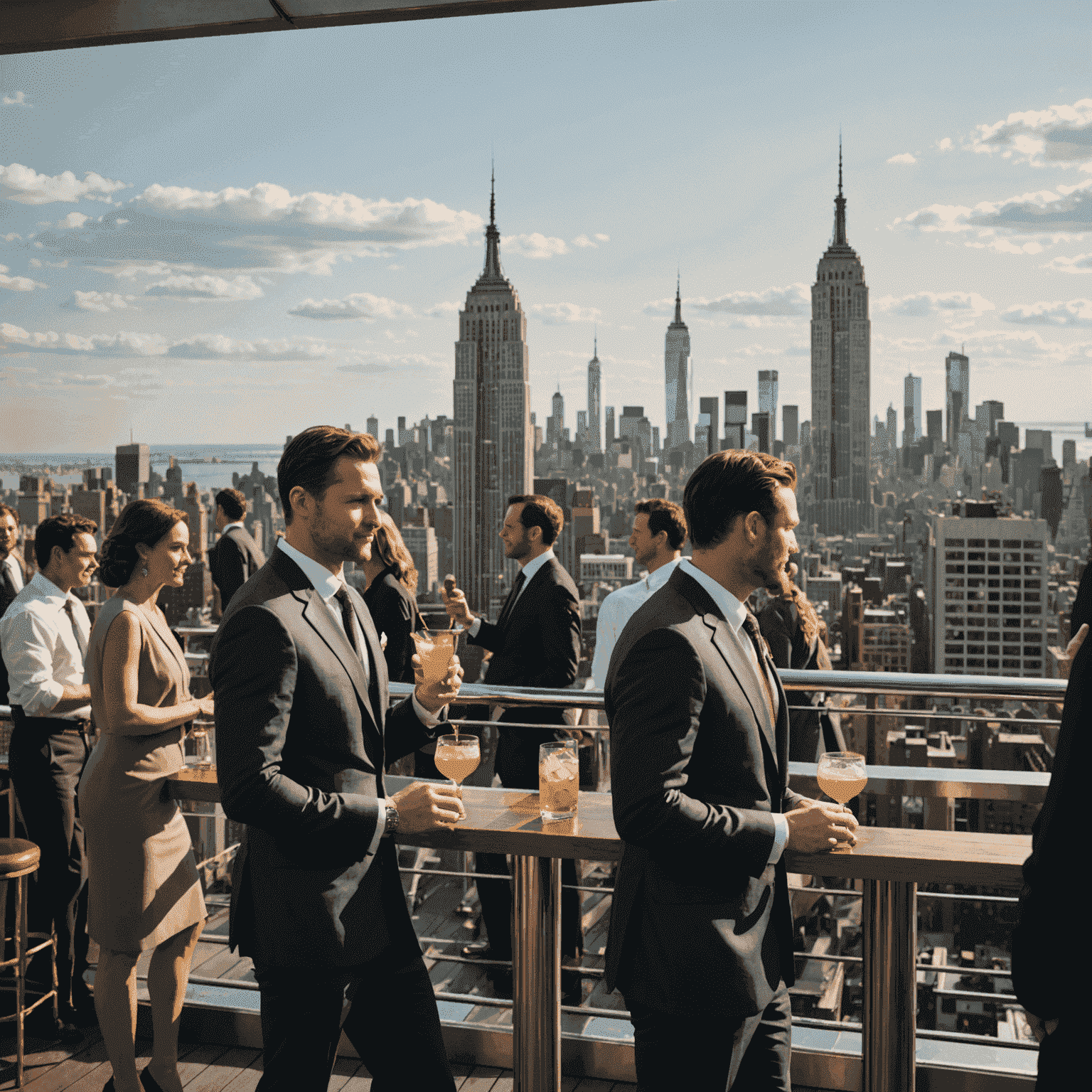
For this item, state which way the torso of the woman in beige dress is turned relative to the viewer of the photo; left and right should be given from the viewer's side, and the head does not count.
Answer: facing to the right of the viewer

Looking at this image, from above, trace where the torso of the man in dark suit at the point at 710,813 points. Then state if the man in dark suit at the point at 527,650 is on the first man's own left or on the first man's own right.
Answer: on the first man's own left

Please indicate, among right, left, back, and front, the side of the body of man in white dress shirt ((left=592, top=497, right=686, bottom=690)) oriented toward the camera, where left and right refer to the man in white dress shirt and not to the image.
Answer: left

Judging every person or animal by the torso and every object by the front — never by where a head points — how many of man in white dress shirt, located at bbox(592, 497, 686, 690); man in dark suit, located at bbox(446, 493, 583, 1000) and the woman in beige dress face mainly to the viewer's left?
2

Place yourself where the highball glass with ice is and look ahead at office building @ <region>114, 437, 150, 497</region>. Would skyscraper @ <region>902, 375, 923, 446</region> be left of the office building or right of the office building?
right

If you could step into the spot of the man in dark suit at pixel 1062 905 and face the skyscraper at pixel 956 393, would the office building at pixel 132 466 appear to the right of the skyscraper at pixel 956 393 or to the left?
left

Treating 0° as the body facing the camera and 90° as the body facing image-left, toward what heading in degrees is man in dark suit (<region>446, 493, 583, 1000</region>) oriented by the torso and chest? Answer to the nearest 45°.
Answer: approximately 90°

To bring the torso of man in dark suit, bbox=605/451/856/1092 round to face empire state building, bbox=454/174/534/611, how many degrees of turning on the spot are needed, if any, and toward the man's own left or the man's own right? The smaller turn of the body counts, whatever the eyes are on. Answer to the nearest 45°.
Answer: approximately 90° to the man's own left

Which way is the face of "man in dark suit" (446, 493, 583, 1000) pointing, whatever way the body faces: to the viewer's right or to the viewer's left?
to the viewer's left

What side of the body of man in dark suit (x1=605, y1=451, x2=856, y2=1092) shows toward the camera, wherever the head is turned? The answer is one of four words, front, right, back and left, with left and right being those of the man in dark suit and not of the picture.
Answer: right

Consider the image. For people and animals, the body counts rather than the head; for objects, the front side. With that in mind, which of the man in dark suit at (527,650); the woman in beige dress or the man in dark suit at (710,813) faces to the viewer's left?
the man in dark suit at (527,650)

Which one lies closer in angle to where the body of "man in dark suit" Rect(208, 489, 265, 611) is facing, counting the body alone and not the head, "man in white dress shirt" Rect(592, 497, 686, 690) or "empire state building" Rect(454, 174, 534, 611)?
the empire state building

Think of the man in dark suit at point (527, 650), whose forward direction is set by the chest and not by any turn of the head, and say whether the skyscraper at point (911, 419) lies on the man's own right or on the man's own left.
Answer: on the man's own right

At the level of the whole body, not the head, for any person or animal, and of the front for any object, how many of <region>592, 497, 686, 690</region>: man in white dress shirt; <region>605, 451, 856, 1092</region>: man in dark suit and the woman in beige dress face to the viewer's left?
1

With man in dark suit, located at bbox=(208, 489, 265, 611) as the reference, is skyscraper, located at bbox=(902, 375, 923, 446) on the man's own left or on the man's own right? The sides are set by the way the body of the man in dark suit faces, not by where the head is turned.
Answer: on the man's own right
